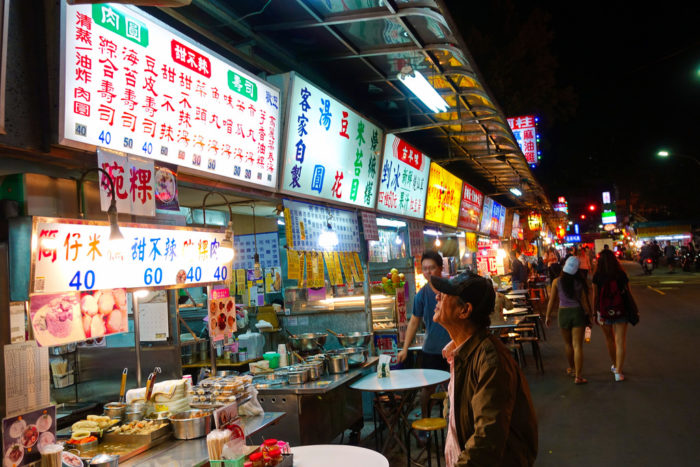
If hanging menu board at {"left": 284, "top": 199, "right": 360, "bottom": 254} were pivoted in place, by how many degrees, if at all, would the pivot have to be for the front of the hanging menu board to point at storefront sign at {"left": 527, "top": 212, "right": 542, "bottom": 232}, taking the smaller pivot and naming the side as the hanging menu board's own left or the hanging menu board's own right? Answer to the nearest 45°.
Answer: approximately 90° to the hanging menu board's own left

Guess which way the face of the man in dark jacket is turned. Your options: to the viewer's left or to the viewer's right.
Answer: to the viewer's left

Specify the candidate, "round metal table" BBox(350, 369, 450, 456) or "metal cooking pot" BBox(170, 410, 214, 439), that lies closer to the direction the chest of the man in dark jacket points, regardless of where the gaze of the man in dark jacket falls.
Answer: the metal cooking pot

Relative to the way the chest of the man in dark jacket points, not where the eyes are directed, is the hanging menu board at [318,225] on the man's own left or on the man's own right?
on the man's own right

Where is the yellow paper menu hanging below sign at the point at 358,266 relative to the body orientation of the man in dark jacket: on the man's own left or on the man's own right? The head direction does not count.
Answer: on the man's own right

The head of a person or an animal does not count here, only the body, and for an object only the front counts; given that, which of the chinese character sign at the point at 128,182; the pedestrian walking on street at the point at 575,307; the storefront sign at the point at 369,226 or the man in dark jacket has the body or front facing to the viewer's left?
the man in dark jacket

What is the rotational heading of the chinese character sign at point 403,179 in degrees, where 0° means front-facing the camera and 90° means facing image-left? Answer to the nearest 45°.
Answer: approximately 315°
